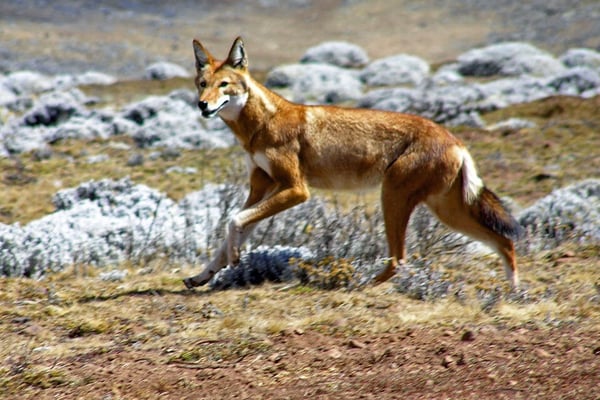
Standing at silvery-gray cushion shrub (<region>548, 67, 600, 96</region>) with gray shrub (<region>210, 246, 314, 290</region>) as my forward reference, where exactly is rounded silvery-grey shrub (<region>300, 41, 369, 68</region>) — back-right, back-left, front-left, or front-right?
back-right

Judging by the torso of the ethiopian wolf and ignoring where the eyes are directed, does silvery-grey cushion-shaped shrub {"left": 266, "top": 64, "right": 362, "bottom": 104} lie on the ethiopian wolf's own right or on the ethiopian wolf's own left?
on the ethiopian wolf's own right

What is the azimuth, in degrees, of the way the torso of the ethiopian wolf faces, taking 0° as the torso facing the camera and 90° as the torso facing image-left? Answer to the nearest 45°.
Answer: approximately 90°

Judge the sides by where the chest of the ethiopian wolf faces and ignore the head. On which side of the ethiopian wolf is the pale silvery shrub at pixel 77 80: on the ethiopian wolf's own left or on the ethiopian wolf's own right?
on the ethiopian wolf's own right

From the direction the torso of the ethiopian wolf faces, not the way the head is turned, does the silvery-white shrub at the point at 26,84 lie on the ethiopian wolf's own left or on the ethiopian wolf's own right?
on the ethiopian wolf's own right

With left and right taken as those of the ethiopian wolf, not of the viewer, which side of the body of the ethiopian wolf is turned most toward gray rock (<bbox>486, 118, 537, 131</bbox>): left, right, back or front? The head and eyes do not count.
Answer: right

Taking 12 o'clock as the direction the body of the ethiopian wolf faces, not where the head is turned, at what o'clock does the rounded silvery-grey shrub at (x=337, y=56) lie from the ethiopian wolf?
The rounded silvery-grey shrub is roughly at 3 o'clock from the ethiopian wolf.

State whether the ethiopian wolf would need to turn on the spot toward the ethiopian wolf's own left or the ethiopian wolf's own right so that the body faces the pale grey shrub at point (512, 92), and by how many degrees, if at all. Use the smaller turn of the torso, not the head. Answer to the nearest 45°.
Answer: approximately 90° to the ethiopian wolf's own right

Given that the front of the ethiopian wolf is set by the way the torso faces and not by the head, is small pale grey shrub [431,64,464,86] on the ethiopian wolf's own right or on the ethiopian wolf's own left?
on the ethiopian wolf's own right

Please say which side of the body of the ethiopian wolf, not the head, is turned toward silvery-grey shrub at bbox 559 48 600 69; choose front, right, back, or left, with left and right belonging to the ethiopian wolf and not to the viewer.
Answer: right
